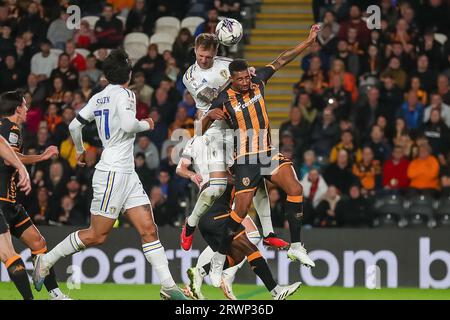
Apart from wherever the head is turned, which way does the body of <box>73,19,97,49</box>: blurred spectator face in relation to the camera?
toward the camera

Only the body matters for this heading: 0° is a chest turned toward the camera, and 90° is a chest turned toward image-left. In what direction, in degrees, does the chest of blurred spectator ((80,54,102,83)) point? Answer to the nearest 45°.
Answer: approximately 0°

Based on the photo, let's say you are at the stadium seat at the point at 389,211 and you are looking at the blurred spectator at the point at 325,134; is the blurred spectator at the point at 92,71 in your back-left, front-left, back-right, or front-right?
front-left

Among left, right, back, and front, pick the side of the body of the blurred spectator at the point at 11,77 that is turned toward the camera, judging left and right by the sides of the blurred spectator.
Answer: front

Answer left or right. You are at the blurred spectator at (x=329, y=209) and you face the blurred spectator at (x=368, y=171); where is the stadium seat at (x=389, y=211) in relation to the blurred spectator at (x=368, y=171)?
right

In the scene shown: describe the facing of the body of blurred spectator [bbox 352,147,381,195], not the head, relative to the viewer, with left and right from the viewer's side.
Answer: facing the viewer

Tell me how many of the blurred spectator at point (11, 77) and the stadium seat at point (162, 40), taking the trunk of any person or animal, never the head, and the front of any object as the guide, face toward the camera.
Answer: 2

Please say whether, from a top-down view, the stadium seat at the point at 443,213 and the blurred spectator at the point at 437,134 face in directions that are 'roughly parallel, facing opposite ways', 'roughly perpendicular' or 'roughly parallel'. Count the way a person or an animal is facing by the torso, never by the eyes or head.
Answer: roughly parallel

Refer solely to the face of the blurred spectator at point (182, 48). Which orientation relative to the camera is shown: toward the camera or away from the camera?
toward the camera

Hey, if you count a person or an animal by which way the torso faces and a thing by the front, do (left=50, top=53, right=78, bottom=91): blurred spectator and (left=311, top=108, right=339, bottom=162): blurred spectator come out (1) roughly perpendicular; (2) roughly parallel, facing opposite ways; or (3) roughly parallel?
roughly parallel

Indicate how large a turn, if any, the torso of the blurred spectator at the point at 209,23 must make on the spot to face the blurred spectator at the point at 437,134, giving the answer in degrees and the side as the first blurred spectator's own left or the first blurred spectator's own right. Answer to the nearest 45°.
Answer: approximately 45° to the first blurred spectator's own left
